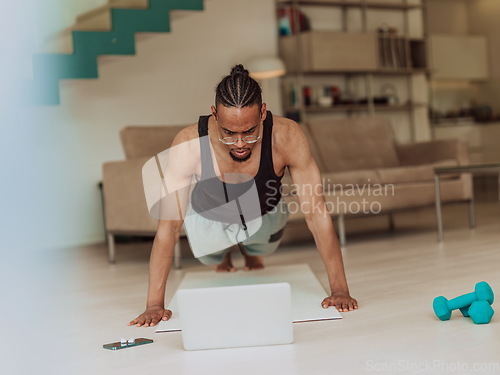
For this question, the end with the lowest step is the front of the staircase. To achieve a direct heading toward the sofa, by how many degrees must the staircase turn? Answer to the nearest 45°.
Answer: approximately 135° to its left

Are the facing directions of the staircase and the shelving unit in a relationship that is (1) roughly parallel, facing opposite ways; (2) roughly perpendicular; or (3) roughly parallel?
roughly perpendicular

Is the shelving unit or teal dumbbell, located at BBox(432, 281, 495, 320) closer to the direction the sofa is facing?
the teal dumbbell

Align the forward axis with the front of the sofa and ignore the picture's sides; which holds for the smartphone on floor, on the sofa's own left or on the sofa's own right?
on the sofa's own right

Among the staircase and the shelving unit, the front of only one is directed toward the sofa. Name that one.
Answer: the shelving unit

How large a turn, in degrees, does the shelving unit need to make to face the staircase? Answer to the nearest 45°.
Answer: approximately 45° to its right

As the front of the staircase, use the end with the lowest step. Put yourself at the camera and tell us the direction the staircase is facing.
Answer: facing to the left of the viewer

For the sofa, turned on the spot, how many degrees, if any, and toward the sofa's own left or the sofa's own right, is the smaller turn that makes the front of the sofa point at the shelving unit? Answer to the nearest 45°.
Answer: approximately 135° to the sofa's own left

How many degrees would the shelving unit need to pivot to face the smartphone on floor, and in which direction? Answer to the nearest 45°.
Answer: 0° — it already faces it

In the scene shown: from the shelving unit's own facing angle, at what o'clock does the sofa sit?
The sofa is roughly at 12 o'clock from the shelving unit.

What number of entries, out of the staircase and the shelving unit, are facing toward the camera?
1

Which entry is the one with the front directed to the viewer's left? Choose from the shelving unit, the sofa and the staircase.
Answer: the staircase
